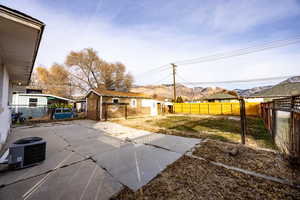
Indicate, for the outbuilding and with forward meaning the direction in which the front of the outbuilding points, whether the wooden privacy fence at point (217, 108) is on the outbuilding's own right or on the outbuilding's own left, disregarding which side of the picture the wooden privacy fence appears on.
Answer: on the outbuilding's own left

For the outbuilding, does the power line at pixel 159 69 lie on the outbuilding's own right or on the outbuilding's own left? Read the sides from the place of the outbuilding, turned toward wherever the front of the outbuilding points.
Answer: on the outbuilding's own left

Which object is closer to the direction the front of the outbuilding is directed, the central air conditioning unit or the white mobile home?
the central air conditioning unit

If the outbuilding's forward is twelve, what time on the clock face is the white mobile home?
The white mobile home is roughly at 5 o'clock from the outbuilding.

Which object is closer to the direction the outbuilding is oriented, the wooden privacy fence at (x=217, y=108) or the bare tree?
the wooden privacy fence

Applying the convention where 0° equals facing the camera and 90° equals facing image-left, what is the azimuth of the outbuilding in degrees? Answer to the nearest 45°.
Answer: approximately 315°

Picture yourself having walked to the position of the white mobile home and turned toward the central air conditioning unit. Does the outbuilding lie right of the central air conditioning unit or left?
left
